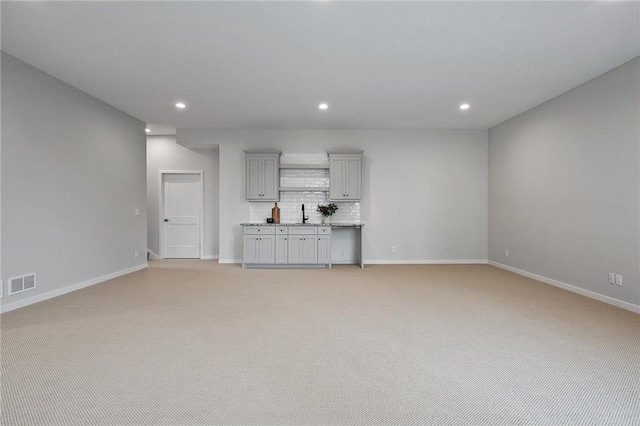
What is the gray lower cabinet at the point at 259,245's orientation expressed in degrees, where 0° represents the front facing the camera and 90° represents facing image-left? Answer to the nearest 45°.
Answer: approximately 0°
